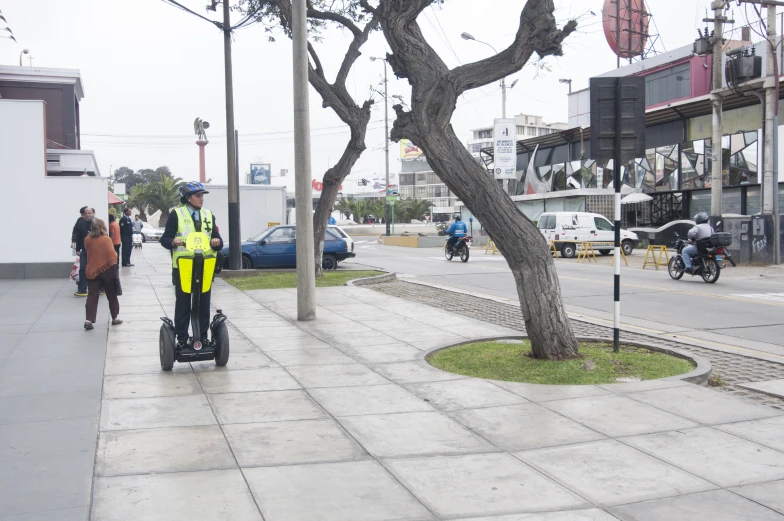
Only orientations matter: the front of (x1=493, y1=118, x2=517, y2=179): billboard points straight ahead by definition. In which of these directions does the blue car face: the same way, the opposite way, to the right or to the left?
to the right

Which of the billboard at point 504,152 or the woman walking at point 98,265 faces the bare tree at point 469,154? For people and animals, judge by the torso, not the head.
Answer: the billboard

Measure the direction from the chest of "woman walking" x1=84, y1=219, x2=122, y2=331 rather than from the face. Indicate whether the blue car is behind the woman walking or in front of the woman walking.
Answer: in front

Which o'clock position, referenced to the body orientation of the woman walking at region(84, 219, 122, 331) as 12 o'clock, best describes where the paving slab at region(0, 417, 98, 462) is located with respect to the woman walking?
The paving slab is roughly at 6 o'clock from the woman walking.

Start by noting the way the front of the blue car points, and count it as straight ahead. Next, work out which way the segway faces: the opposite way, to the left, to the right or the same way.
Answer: to the left

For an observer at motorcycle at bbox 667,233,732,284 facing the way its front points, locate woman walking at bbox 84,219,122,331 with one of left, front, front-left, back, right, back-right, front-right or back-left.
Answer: left

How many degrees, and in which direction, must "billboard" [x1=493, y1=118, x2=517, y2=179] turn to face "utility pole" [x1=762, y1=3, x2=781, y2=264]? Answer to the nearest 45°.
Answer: approximately 45° to its left

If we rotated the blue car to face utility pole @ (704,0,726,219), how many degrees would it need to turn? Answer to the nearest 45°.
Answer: approximately 180°

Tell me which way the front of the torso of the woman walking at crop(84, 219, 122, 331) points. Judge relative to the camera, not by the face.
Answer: away from the camera

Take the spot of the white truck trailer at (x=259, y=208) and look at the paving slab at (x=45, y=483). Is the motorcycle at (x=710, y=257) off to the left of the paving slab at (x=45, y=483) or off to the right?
left

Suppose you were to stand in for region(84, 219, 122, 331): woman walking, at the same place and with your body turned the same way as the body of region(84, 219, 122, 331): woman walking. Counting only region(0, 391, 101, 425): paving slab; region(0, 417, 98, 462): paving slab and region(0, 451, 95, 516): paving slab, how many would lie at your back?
3

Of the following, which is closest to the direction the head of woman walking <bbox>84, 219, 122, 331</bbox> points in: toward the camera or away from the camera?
away from the camera
